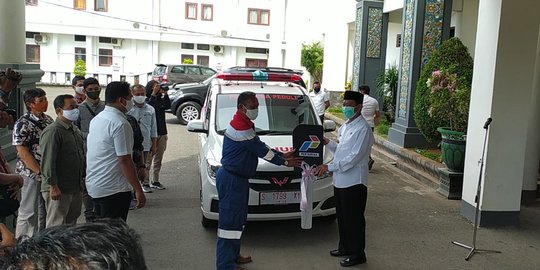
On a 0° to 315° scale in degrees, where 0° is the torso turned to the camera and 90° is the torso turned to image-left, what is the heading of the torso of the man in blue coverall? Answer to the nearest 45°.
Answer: approximately 270°

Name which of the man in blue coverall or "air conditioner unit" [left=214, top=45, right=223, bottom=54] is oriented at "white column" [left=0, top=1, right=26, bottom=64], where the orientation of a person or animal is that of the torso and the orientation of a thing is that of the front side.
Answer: the air conditioner unit

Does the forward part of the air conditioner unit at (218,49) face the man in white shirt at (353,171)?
yes

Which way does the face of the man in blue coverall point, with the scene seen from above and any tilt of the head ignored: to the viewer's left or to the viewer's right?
to the viewer's right

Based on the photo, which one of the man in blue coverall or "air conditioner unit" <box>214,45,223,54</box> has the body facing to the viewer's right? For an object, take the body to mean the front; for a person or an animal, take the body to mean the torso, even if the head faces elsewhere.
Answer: the man in blue coverall

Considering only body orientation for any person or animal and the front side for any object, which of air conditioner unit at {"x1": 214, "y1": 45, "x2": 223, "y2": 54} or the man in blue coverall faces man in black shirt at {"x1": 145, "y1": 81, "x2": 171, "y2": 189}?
the air conditioner unit

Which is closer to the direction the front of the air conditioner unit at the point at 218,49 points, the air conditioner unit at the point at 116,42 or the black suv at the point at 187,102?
the black suv

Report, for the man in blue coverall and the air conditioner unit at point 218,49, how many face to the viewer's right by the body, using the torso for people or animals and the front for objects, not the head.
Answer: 1

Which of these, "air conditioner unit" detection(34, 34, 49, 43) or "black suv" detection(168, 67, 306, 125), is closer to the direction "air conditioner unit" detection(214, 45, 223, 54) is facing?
the black suv

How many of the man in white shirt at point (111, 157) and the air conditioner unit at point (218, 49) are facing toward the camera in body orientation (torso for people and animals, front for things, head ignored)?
1

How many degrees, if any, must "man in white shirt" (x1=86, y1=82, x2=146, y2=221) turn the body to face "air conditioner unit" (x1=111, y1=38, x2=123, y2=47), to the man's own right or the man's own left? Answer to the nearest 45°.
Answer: approximately 45° to the man's own left

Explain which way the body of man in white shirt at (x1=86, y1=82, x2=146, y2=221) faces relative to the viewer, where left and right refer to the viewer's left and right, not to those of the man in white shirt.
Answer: facing away from the viewer and to the right of the viewer

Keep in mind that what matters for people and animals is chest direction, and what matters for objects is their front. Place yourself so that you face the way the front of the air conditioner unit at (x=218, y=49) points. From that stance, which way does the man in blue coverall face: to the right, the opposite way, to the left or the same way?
to the left
